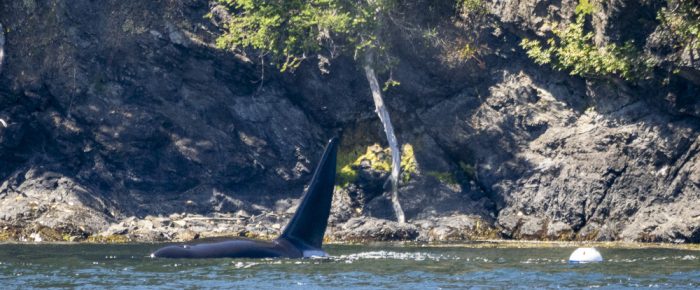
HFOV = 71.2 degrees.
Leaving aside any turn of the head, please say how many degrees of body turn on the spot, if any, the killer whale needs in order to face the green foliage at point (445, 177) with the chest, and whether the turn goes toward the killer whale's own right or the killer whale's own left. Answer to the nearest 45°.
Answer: approximately 135° to the killer whale's own right

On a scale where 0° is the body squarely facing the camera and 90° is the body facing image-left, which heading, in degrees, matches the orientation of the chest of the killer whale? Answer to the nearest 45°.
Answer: approximately 90°

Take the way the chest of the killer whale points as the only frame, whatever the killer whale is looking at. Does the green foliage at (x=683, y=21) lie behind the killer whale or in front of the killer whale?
behind

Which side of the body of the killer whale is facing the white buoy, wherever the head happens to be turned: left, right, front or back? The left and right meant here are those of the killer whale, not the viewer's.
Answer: back
